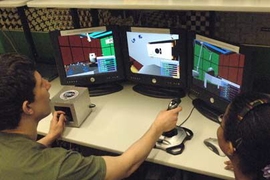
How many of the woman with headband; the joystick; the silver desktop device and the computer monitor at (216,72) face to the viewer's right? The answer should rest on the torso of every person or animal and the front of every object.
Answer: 0

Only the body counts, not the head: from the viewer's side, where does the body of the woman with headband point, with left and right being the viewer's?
facing away from the viewer and to the left of the viewer

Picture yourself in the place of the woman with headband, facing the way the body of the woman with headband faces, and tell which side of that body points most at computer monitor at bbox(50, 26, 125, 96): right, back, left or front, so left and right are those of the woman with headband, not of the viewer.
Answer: front

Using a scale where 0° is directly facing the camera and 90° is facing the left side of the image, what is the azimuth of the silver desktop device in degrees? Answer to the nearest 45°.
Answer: approximately 45°

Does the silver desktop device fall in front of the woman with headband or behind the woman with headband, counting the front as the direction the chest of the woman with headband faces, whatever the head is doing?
in front

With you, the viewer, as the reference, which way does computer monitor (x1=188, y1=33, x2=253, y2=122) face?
facing the viewer and to the left of the viewer

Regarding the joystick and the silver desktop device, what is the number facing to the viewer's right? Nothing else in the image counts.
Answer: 0

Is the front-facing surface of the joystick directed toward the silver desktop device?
no

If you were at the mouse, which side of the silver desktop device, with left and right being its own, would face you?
left

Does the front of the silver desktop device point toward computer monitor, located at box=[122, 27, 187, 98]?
no
